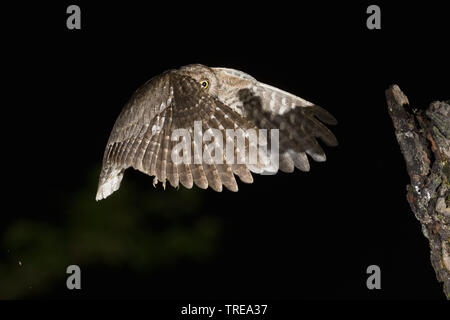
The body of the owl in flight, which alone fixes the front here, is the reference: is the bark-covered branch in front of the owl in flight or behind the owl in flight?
in front
